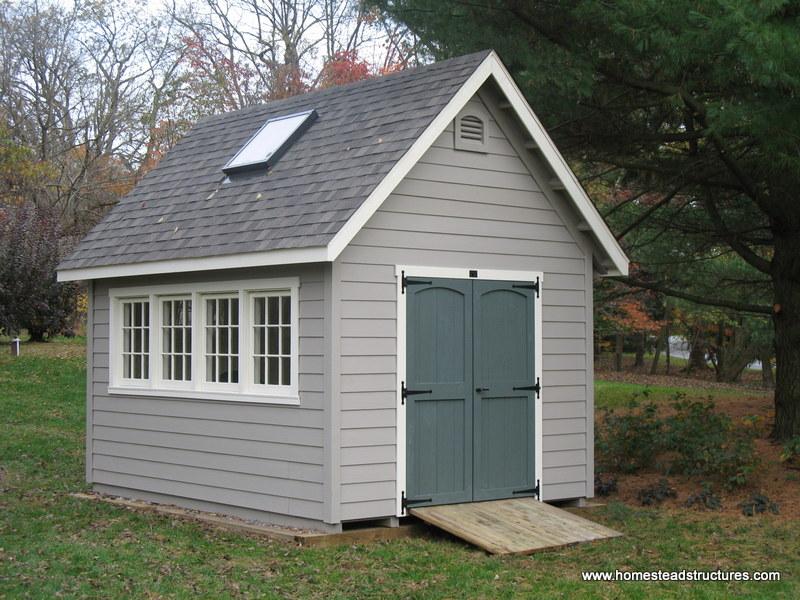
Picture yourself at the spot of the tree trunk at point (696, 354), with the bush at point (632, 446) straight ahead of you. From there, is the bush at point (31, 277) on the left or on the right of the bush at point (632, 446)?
right

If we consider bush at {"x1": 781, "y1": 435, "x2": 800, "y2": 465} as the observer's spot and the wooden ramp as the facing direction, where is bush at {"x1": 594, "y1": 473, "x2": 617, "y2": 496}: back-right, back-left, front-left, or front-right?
front-right

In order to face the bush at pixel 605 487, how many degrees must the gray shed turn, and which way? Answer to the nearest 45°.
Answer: approximately 90° to its left

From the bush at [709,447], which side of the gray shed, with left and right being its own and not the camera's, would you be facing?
left

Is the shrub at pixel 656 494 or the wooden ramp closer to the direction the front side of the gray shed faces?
the wooden ramp

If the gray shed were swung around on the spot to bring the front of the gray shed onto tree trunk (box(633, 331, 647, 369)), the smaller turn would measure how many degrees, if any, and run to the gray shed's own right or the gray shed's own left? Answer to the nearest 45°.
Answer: approximately 135° to the gray shed's own left

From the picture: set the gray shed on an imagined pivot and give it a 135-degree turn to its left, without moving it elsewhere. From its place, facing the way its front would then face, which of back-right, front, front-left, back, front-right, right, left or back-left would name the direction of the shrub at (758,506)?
right

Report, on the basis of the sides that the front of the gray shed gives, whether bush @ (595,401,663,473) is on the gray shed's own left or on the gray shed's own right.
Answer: on the gray shed's own left

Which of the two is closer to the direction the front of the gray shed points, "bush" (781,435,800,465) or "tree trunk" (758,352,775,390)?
the bush

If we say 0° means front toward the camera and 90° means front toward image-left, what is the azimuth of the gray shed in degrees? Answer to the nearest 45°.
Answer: approximately 315°
